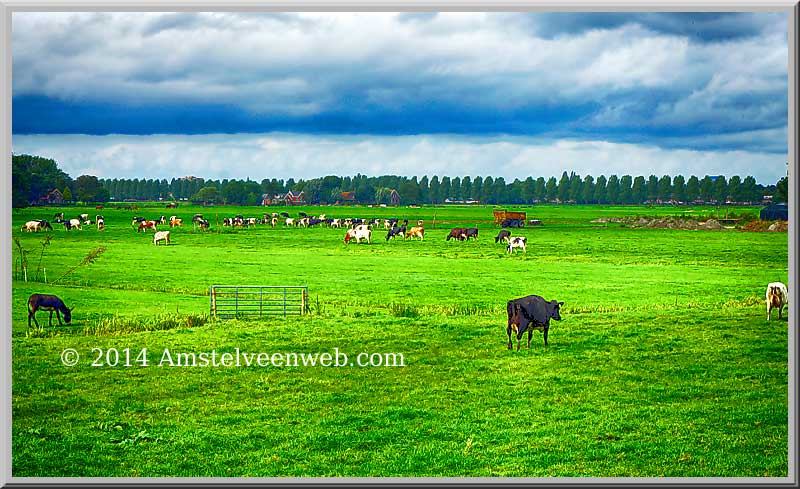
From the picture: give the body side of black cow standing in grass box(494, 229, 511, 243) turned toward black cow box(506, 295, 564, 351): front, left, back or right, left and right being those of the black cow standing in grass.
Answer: left

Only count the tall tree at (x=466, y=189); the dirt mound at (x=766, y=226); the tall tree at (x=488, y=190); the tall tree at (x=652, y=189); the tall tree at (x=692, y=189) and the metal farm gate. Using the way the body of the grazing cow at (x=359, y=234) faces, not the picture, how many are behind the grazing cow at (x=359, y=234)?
5

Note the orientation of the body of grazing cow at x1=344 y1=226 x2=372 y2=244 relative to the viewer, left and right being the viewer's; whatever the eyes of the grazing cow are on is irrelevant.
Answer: facing to the left of the viewer

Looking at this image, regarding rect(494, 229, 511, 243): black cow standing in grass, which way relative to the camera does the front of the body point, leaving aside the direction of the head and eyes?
to the viewer's left

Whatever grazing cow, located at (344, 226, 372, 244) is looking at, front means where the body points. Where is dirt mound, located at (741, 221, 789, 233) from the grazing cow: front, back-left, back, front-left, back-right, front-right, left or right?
back

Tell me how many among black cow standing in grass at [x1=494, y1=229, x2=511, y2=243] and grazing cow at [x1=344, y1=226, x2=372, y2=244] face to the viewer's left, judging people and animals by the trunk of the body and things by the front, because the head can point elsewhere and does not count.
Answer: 2
